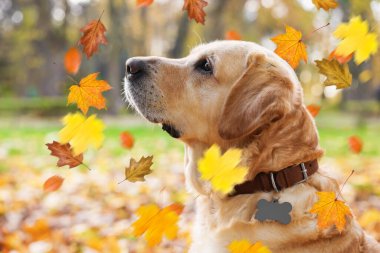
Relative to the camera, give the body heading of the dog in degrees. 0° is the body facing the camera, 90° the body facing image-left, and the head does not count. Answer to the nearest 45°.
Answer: approximately 90°

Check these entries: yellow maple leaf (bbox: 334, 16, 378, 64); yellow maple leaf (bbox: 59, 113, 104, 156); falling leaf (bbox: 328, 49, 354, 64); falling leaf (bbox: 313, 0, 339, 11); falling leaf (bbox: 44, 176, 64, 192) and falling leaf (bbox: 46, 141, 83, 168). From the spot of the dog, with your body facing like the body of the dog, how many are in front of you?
3

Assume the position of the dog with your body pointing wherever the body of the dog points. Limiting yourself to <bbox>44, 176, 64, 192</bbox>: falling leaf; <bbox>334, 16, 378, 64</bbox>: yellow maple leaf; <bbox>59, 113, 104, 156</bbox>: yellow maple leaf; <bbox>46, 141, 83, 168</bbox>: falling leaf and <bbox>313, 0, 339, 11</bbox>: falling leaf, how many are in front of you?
3

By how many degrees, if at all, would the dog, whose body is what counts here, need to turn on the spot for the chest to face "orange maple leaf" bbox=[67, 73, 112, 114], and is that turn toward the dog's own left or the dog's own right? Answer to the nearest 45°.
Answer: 0° — it already faces it

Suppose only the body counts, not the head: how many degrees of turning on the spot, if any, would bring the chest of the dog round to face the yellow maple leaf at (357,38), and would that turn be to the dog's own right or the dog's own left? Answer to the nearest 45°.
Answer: approximately 180°
